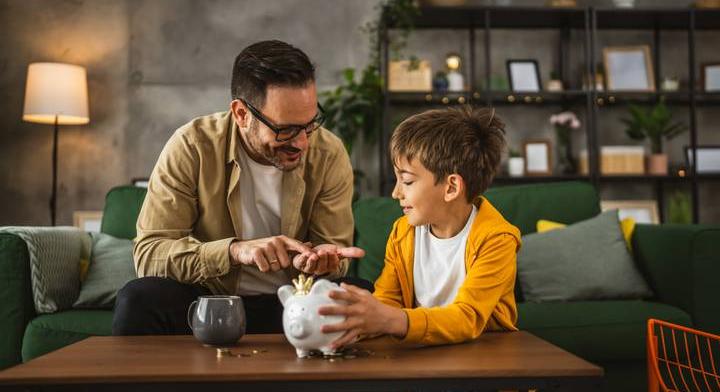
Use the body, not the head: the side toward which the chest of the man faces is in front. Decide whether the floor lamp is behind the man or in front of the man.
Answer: behind

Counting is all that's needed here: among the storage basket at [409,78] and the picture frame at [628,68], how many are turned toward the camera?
2

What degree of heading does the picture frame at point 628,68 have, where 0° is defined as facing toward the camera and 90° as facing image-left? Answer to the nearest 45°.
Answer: approximately 0°
